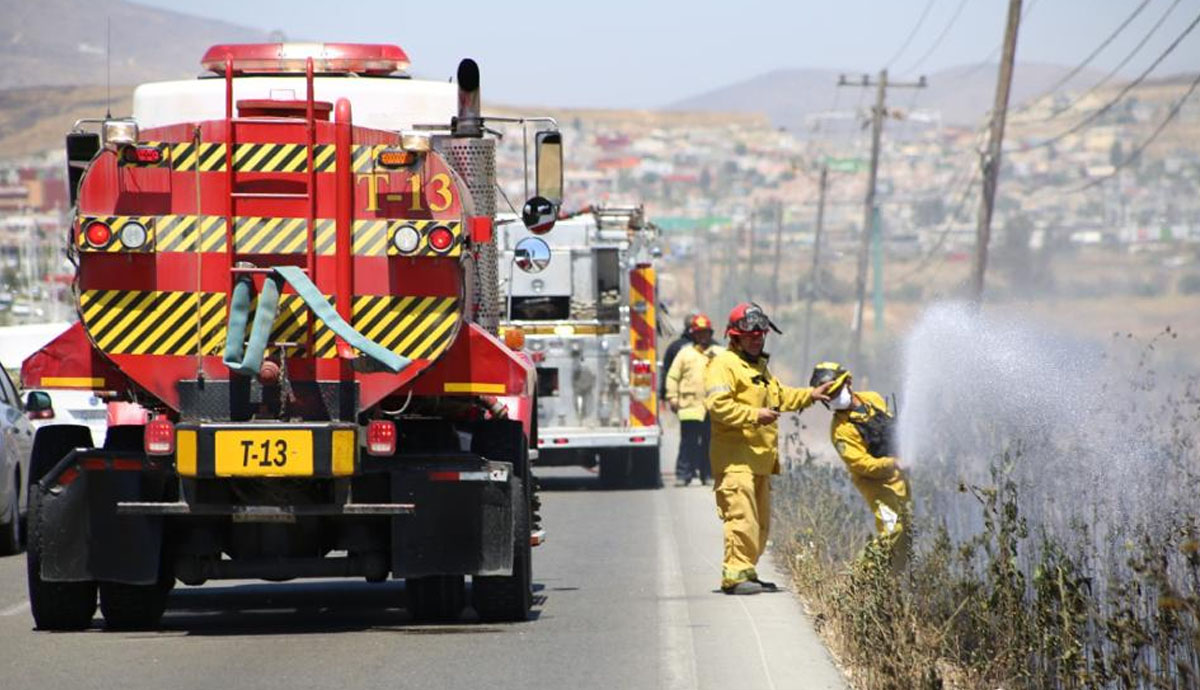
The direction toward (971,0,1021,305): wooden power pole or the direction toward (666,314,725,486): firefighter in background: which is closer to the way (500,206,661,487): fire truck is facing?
the wooden power pole

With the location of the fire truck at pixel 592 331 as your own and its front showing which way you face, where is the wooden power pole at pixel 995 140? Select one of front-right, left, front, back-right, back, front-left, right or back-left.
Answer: front-right

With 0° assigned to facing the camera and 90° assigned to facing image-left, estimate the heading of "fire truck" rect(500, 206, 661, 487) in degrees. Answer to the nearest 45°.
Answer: approximately 180°

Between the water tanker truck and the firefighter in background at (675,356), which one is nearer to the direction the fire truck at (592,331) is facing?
the firefighter in background

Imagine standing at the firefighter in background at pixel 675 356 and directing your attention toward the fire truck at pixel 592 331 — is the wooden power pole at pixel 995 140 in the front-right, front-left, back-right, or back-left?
front-right

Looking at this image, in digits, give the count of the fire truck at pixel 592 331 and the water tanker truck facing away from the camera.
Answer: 2

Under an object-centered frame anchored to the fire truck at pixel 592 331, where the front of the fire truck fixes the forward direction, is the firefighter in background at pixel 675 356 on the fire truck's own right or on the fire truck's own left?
on the fire truck's own right

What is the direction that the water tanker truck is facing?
away from the camera

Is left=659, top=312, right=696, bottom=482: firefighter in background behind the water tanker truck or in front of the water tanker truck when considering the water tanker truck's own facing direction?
in front

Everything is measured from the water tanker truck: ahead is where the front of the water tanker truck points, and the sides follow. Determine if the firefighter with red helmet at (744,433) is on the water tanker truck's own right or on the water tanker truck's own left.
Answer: on the water tanker truck's own right

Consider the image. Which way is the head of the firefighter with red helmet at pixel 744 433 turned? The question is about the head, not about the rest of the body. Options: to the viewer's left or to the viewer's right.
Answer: to the viewer's right

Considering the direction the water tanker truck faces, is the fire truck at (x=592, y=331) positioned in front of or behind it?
in front

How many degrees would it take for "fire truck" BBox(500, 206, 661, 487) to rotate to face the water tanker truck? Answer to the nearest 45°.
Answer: approximately 180°

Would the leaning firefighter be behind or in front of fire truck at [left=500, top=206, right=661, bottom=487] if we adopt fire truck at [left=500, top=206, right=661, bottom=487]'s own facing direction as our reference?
behind
